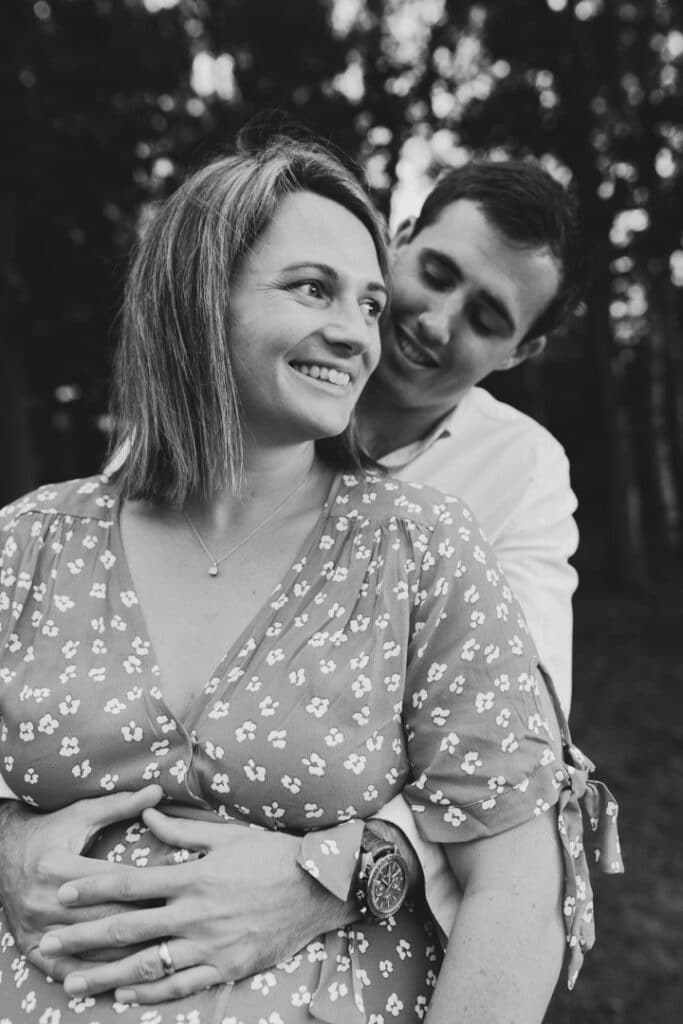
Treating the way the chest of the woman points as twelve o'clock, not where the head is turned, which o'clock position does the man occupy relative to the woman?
The man is roughly at 7 o'clock from the woman.

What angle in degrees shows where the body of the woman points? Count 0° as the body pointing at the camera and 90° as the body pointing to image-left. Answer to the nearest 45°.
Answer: approximately 0°

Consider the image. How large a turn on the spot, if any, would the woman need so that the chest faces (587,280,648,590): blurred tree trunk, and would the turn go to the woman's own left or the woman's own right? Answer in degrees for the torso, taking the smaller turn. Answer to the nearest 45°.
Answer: approximately 135° to the woman's own left

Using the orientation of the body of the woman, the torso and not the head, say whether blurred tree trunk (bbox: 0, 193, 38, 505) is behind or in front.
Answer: behind

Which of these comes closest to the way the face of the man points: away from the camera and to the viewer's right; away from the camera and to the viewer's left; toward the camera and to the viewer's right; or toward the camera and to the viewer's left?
toward the camera and to the viewer's left
